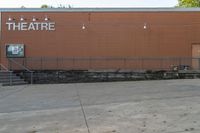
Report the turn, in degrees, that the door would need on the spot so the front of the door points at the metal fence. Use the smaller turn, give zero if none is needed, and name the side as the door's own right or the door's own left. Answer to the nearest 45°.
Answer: approximately 90° to the door's own right

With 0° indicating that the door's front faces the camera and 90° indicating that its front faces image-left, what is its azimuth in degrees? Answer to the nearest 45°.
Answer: approximately 0°
